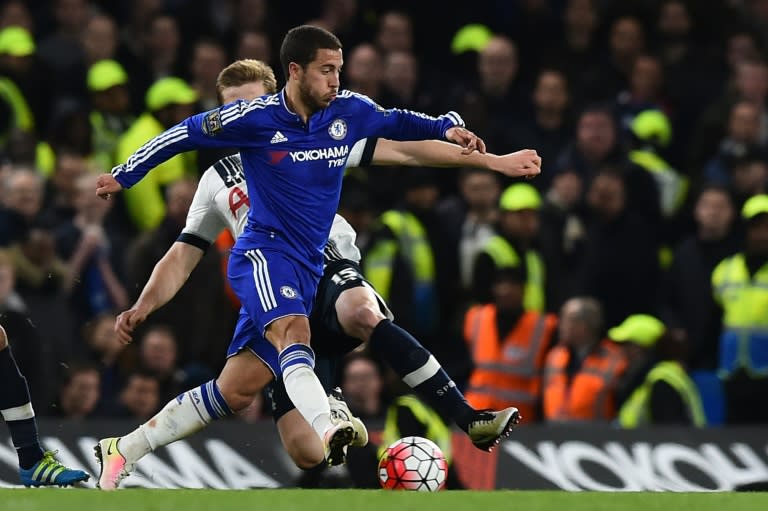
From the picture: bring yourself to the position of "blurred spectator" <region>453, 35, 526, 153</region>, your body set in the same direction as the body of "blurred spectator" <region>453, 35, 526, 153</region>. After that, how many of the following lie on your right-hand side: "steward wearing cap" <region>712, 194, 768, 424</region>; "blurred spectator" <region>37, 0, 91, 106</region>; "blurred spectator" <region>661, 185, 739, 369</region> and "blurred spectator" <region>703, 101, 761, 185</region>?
1

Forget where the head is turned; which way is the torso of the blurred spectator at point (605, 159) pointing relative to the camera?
toward the camera

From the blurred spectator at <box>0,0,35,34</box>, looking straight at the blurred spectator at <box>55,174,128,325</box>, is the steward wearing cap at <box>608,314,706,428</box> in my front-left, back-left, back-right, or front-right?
front-left

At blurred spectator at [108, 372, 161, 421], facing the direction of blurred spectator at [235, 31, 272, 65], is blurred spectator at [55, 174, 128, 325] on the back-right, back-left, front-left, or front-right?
front-left

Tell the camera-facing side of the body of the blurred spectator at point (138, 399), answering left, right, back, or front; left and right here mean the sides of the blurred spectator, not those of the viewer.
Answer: front

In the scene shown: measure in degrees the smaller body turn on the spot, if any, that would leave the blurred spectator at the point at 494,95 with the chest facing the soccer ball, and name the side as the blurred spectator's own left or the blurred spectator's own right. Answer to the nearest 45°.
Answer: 0° — they already face it

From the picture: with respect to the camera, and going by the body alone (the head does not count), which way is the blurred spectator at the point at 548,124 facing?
toward the camera

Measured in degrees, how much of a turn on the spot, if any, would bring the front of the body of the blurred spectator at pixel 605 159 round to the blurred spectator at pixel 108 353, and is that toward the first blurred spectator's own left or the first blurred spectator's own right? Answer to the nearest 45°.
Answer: approximately 45° to the first blurred spectator's own right

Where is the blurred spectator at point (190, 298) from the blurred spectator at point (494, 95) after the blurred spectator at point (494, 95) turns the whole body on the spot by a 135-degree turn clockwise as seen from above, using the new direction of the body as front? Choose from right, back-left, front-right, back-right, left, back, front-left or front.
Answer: left

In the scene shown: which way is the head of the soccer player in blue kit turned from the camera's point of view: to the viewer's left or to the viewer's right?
to the viewer's right

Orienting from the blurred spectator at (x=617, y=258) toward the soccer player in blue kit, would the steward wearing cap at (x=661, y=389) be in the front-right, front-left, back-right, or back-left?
front-left

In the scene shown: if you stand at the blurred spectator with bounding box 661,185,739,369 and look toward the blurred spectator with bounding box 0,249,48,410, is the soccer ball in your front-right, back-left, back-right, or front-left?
front-left
